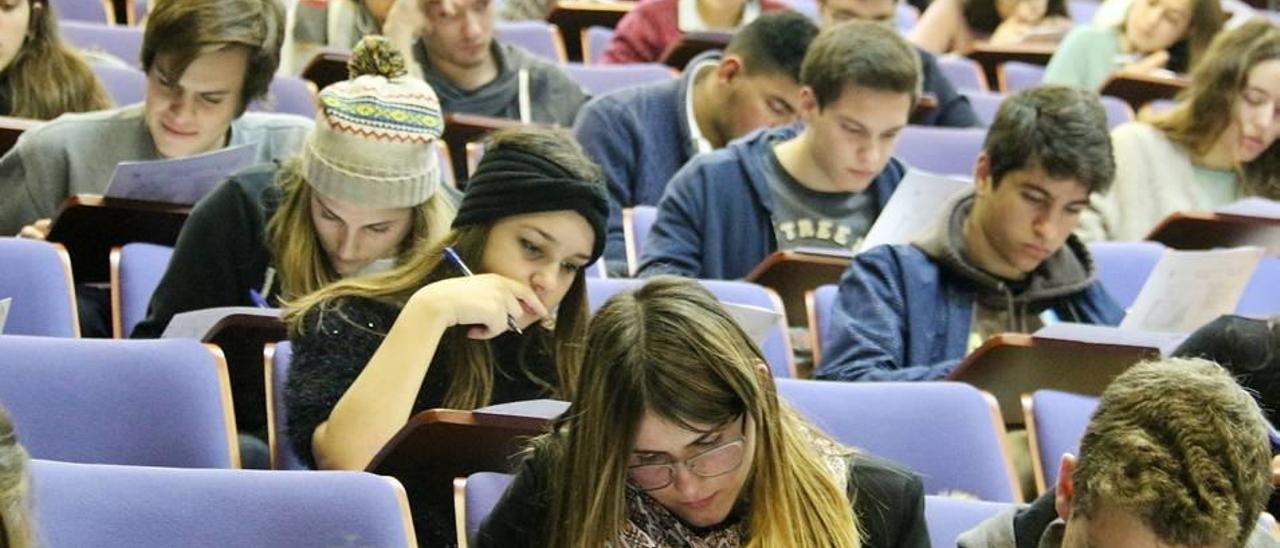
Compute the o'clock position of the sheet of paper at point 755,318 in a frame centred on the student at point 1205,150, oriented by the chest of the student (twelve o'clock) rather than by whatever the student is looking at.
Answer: The sheet of paper is roughly at 2 o'clock from the student.

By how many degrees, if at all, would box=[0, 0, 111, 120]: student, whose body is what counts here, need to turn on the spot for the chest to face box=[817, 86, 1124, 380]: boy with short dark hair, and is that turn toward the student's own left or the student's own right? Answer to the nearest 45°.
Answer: approximately 90° to the student's own left

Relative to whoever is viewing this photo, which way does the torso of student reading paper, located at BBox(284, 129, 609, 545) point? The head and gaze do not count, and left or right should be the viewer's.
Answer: facing the viewer and to the right of the viewer

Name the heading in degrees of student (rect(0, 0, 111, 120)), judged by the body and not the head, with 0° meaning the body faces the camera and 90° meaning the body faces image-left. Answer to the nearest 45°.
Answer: approximately 45°

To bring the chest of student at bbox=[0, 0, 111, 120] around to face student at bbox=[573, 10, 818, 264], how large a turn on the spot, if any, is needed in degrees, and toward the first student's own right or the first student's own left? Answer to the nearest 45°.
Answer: approximately 135° to the first student's own left

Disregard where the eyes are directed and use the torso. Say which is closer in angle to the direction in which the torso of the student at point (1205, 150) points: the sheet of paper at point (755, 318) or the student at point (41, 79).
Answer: the sheet of paper

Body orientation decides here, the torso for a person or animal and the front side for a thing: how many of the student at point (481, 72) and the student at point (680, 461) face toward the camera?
2

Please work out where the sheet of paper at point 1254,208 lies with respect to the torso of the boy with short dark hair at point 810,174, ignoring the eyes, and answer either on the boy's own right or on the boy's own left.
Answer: on the boy's own left

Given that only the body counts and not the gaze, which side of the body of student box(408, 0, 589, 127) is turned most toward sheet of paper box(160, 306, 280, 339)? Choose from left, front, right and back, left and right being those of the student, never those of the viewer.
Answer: front
